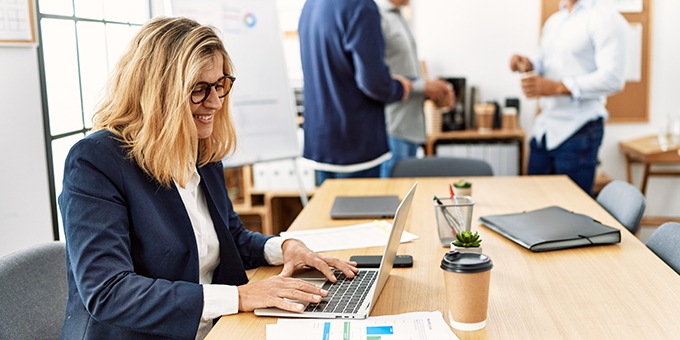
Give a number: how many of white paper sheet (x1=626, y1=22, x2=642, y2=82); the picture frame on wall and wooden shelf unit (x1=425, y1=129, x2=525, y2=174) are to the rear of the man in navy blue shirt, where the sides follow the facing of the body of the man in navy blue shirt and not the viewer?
1

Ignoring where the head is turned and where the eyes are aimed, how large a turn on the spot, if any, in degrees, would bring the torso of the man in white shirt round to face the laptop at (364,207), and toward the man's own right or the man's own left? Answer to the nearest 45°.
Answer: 0° — they already face it

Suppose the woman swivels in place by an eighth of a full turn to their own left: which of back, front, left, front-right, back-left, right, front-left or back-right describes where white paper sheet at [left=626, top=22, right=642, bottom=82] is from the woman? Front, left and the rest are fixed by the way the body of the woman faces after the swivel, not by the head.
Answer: front-left

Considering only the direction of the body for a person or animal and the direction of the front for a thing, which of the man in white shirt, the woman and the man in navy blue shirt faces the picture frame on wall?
the man in white shirt

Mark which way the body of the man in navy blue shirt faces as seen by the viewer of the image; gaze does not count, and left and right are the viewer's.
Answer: facing away from the viewer and to the right of the viewer

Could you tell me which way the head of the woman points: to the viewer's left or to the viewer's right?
to the viewer's right

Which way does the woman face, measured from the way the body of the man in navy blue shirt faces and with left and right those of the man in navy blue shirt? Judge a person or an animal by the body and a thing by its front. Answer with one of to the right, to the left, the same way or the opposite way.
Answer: to the right

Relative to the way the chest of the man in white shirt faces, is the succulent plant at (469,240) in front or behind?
in front

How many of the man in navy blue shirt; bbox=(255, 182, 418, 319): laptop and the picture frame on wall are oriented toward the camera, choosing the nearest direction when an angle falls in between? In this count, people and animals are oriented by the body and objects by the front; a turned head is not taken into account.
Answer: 1

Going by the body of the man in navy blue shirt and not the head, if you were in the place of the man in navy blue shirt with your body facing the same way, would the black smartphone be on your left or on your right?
on your right

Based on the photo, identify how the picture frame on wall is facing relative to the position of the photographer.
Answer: facing the viewer

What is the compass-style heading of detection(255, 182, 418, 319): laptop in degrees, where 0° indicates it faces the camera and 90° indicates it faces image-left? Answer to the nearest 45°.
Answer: approximately 90°

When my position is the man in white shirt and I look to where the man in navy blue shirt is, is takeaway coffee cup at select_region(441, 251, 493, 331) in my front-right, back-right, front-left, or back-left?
front-left

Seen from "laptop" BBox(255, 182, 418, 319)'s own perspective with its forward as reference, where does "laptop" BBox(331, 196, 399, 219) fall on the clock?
"laptop" BBox(331, 196, 399, 219) is roughly at 3 o'clock from "laptop" BBox(255, 182, 418, 319).

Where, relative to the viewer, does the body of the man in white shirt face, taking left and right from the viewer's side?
facing the viewer and to the left of the viewer

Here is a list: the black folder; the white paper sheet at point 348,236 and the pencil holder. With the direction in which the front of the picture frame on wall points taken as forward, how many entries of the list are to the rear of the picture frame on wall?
0
